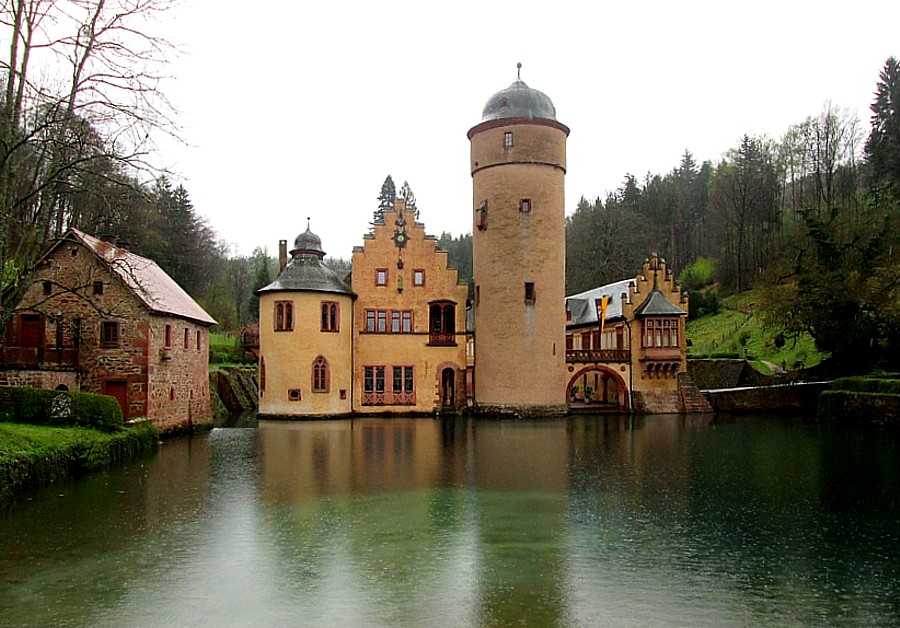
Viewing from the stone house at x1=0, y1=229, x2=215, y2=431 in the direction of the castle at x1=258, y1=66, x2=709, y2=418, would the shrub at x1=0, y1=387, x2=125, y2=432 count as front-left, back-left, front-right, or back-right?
back-right

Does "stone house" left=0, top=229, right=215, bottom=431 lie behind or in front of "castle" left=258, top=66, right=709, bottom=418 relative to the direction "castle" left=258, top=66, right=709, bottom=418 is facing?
in front

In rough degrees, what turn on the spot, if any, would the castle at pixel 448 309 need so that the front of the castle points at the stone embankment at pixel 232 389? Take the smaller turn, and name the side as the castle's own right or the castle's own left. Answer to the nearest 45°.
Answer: approximately 135° to the castle's own right

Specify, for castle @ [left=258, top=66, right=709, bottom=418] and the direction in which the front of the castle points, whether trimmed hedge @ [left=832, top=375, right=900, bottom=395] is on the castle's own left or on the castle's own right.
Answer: on the castle's own left

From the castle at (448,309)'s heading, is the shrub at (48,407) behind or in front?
in front

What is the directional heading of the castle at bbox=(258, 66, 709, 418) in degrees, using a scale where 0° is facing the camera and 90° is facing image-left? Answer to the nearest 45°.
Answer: approximately 0°
